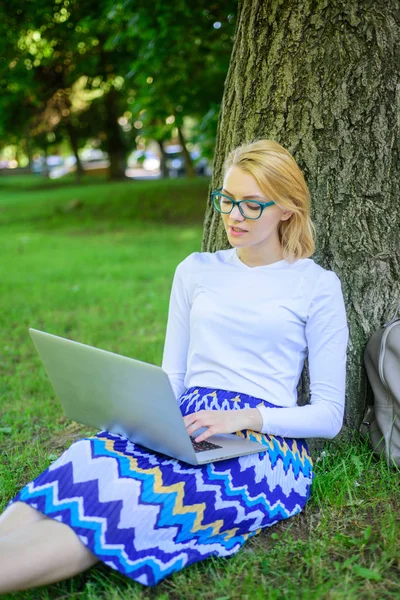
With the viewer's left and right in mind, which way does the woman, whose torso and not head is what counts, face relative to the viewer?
facing the viewer and to the left of the viewer

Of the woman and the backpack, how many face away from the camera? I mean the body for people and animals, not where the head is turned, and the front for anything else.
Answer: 0

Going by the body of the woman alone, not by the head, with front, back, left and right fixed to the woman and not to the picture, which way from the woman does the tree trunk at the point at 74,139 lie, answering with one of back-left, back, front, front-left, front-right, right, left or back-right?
back-right

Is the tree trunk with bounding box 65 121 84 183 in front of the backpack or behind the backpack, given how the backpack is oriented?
behind

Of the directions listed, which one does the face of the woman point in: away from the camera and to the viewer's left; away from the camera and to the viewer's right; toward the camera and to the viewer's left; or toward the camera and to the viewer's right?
toward the camera and to the viewer's left

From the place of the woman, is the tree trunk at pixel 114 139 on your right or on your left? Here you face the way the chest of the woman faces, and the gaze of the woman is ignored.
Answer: on your right

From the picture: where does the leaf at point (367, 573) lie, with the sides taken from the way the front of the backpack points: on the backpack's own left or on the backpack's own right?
on the backpack's own right
